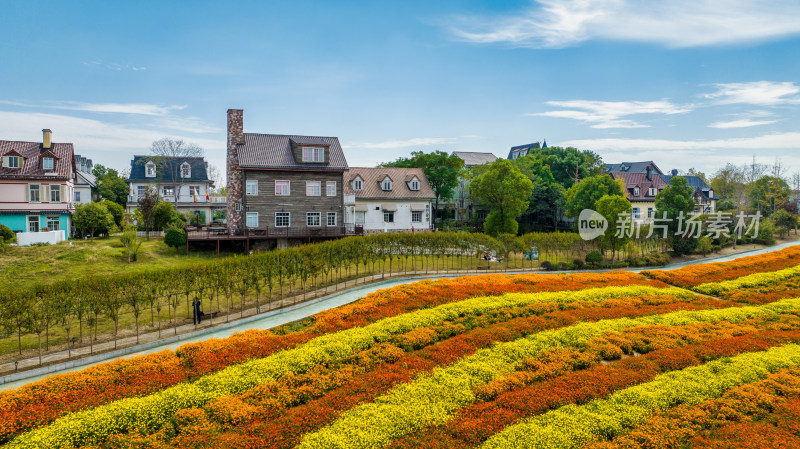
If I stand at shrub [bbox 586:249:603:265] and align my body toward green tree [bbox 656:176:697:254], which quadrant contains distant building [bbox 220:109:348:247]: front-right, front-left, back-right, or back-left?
back-left

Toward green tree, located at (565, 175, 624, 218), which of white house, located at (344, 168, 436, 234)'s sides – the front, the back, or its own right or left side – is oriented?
left

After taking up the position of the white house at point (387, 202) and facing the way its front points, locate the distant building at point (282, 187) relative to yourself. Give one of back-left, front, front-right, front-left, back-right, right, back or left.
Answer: front-right

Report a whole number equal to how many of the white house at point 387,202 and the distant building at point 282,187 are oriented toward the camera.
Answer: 2

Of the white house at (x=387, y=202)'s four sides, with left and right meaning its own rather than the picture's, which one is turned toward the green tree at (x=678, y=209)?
left

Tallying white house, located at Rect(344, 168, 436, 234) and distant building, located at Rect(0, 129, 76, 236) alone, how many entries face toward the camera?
2

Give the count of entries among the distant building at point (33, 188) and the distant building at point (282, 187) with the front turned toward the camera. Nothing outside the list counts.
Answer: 2

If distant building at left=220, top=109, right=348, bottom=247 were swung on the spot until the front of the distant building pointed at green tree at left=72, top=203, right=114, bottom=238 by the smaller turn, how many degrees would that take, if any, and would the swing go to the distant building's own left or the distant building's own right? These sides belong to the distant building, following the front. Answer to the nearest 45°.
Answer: approximately 90° to the distant building's own right

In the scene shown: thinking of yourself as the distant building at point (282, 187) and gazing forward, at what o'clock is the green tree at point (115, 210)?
The green tree is roughly at 4 o'clock from the distant building.

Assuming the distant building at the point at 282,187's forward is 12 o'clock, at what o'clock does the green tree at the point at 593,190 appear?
The green tree is roughly at 9 o'clock from the distant building.

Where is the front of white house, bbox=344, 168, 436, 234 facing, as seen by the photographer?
facing the viewer

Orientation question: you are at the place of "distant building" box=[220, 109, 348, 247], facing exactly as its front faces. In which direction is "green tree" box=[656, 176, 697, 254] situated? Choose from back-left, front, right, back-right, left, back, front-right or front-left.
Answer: left

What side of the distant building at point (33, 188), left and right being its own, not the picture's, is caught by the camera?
front
